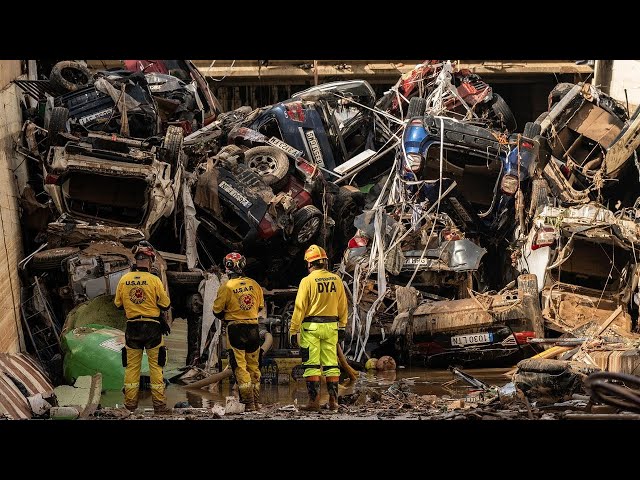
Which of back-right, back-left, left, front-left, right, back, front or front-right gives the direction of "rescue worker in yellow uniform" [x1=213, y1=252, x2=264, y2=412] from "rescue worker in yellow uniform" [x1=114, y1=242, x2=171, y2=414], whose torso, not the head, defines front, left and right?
right

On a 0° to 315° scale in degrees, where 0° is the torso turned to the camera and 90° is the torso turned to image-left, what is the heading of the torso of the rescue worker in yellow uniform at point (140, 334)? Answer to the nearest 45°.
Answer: approximately 180°

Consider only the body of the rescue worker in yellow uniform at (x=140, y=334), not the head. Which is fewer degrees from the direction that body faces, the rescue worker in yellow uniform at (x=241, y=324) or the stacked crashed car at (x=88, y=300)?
the stacked crashed car

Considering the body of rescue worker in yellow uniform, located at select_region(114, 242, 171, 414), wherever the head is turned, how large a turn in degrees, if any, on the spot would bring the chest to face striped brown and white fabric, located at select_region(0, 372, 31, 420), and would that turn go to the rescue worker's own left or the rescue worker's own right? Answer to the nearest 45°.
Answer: approximately 90° to the rescue worker's own left

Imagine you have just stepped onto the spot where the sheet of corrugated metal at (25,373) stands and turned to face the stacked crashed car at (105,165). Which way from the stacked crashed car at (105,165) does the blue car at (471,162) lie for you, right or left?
right

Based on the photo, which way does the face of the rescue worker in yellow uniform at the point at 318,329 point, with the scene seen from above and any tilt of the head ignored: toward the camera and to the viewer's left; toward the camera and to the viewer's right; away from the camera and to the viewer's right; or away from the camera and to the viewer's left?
away from the camera and to the viewer's left

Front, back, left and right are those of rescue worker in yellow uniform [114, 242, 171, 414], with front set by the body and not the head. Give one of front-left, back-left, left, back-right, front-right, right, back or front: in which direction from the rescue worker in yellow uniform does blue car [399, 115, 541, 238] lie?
front-right

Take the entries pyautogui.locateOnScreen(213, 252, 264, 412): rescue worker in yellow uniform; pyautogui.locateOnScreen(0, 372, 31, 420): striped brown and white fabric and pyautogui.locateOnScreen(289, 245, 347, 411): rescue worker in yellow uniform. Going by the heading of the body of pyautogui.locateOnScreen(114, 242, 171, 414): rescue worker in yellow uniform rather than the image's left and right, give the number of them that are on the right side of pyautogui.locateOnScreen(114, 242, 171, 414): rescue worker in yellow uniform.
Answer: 2

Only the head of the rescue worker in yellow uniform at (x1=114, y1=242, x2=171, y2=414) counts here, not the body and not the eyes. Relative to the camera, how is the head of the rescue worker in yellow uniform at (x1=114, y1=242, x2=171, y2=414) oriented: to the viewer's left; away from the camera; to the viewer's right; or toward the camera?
away from the camera
